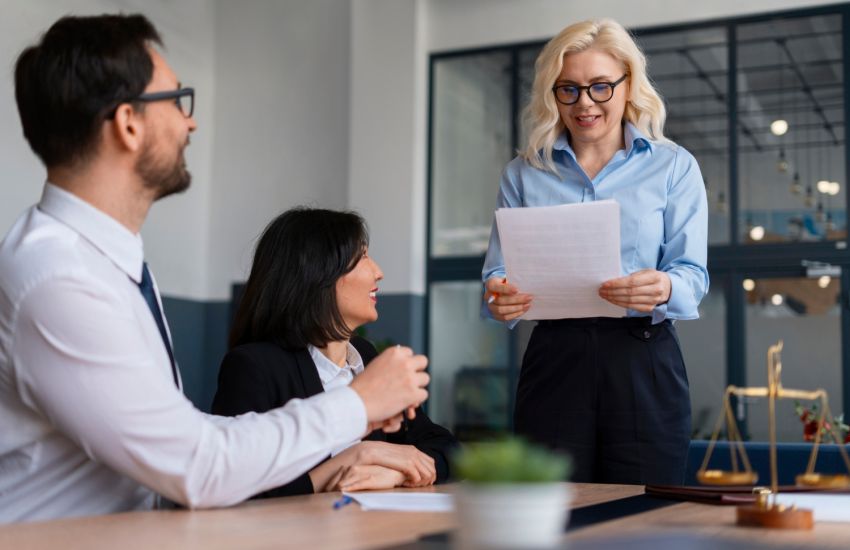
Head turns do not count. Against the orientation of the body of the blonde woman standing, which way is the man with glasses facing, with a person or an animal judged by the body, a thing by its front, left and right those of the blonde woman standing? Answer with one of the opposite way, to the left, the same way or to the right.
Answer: to the left

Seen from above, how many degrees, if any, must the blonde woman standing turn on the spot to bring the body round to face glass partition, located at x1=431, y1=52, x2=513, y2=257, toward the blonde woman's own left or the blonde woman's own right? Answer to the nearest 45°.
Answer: approximately 180°

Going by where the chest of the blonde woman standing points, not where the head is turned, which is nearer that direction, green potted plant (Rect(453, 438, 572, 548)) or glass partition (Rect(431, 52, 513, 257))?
the green potted plant

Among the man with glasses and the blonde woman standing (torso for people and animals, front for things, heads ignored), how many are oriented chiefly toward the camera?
1

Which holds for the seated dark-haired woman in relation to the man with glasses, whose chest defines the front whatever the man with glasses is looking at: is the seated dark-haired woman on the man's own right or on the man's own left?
on the man's own left

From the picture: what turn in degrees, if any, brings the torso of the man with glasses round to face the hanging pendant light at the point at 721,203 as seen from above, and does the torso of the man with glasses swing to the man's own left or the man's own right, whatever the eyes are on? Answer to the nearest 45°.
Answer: approximately 45° to the man's own left

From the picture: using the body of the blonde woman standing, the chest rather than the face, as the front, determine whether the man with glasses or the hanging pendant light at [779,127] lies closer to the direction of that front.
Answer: the man with glasses

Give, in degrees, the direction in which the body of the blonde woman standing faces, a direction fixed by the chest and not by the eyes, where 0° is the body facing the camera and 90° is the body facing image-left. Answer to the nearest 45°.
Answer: approximately 0°

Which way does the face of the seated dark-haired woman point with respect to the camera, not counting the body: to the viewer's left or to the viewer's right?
to the viewer's right

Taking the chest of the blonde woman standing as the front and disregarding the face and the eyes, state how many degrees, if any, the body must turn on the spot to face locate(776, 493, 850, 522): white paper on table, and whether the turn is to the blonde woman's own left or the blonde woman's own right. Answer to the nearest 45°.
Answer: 0° — they already face it

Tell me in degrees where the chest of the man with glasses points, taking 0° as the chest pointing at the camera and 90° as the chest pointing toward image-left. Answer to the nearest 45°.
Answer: approximately 270°

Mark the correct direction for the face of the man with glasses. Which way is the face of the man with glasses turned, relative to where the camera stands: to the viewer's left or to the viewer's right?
to the viewer's right

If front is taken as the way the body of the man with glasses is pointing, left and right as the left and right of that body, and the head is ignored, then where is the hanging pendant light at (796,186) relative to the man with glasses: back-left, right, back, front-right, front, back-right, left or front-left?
front-left

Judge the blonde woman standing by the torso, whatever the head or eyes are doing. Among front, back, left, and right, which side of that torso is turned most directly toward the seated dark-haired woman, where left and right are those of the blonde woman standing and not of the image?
right

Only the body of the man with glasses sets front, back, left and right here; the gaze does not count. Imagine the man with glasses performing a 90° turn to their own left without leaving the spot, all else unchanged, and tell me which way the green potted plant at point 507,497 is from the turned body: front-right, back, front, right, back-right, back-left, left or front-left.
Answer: back-right

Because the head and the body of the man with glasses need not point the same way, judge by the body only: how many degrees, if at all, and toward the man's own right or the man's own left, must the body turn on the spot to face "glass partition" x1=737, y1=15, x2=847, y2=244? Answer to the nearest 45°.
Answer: approximately 45° to the man's own left
